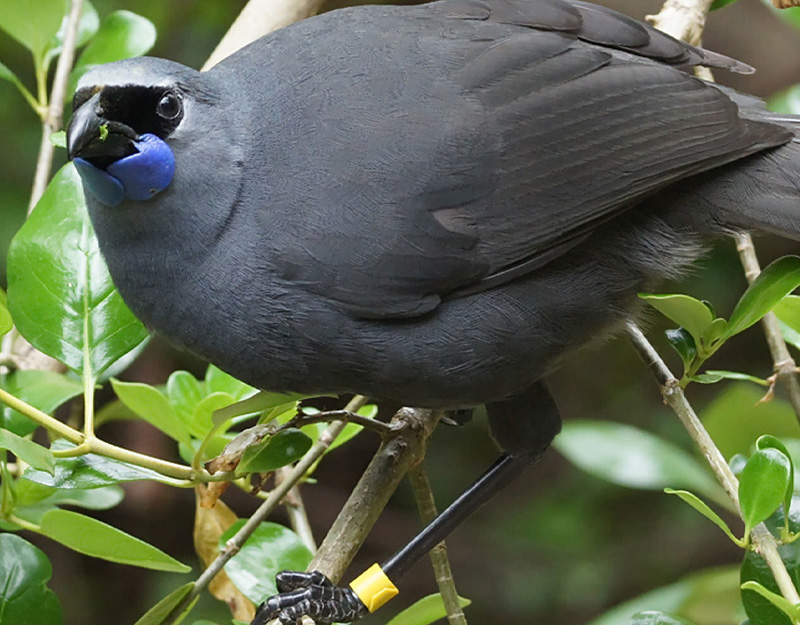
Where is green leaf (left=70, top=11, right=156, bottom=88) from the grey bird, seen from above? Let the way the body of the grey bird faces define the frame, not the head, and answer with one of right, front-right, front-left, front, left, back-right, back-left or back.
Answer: front-right

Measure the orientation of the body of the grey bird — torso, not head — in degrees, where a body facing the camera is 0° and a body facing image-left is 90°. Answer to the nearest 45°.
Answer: approximately 90°

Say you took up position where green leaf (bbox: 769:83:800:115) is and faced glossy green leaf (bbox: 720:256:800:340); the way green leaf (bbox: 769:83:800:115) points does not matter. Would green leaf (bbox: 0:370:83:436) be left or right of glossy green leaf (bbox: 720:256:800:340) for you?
right
